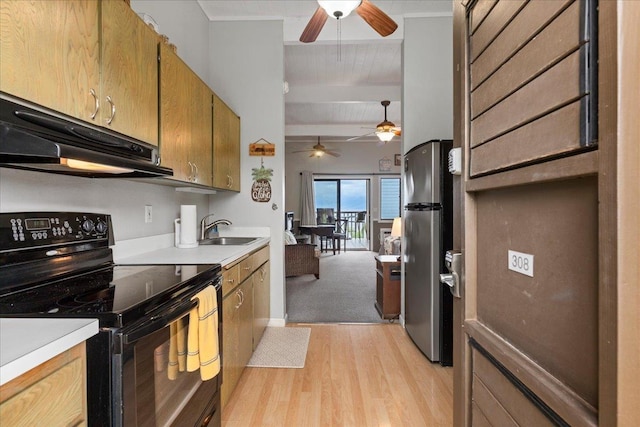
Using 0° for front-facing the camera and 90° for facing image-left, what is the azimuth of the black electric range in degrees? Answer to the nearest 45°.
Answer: approximately 315°

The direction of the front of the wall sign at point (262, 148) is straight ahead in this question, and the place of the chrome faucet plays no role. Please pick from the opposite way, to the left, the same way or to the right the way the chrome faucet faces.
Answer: to the left

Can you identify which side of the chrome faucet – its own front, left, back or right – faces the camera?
right

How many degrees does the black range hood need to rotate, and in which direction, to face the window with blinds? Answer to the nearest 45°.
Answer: approximately 90° to its left

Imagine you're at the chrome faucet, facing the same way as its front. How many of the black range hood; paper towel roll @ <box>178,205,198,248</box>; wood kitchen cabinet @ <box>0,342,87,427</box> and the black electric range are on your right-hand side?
4

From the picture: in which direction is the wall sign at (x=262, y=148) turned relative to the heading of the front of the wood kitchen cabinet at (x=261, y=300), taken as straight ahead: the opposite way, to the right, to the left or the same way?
to the right

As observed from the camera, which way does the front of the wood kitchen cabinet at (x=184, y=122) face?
facing the viewer and to the right of the viewer

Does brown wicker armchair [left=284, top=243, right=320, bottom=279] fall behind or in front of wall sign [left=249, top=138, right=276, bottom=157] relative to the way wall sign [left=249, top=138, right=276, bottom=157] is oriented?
behind

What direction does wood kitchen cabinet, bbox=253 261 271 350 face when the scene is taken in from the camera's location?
facing to the right of the viewer

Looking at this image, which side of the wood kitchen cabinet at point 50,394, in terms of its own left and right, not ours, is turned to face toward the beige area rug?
left

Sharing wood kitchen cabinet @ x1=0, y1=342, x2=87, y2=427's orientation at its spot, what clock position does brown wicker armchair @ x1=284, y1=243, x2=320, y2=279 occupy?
The brown wicker armchair is roughly at 9 o'clock from the wood kitchen cabinet.

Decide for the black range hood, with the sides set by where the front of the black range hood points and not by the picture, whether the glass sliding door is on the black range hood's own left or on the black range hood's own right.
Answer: on the black range hood's own left

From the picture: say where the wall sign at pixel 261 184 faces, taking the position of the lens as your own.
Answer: facing the viewer

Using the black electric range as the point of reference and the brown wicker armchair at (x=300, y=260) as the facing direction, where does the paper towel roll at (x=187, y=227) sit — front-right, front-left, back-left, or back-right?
front-left

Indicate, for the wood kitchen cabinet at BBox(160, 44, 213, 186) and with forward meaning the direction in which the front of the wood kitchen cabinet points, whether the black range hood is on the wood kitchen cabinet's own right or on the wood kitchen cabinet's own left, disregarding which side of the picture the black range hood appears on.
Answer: on the wood kitchen cabinet's own right

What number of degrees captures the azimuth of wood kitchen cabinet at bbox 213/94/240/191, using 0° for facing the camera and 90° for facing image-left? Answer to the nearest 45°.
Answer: approximately 270°
